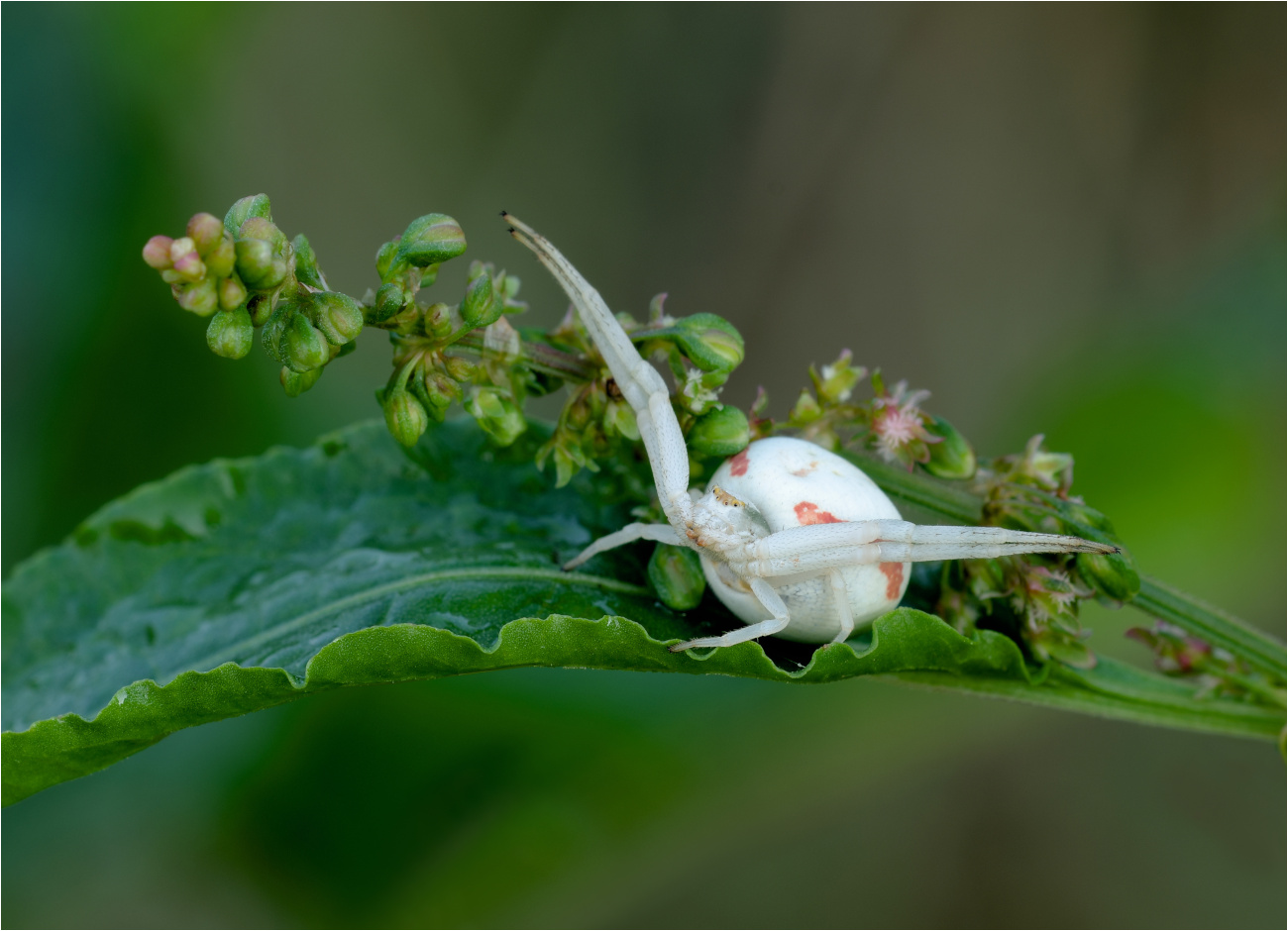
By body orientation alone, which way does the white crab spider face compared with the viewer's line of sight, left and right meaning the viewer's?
facing the viewer and to the left of the viewer
